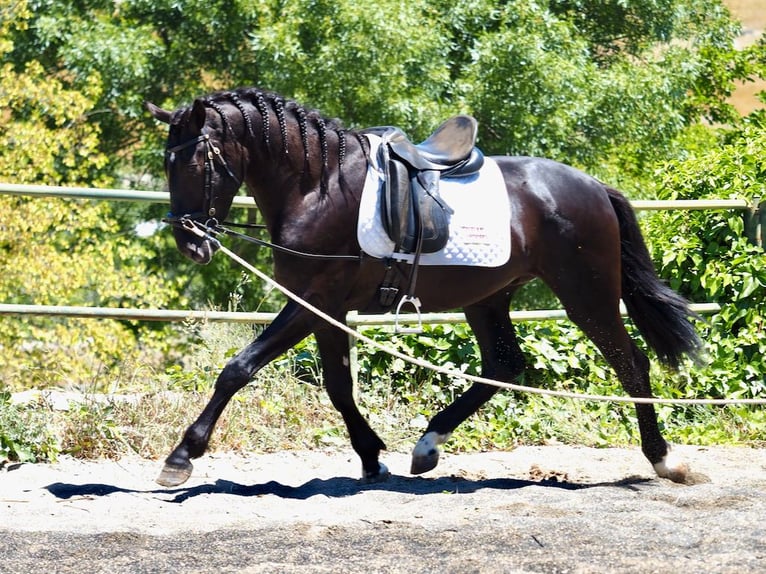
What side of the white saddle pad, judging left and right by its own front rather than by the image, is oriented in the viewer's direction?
left

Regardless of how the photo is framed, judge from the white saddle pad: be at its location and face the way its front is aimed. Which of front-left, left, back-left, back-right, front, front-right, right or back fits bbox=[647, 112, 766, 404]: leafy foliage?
back-right

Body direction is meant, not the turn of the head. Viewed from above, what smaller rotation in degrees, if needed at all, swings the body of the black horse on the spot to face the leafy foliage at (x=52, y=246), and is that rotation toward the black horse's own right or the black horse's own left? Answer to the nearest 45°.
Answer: approximately 45° to the black horse's own right

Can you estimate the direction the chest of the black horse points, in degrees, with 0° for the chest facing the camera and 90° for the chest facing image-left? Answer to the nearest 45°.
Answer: approximately 90°
